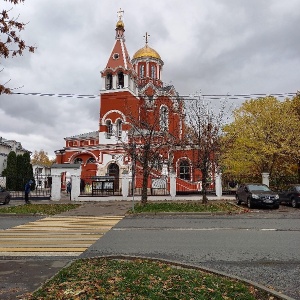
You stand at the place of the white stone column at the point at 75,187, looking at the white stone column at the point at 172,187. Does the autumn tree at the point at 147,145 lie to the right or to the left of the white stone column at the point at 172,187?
right
